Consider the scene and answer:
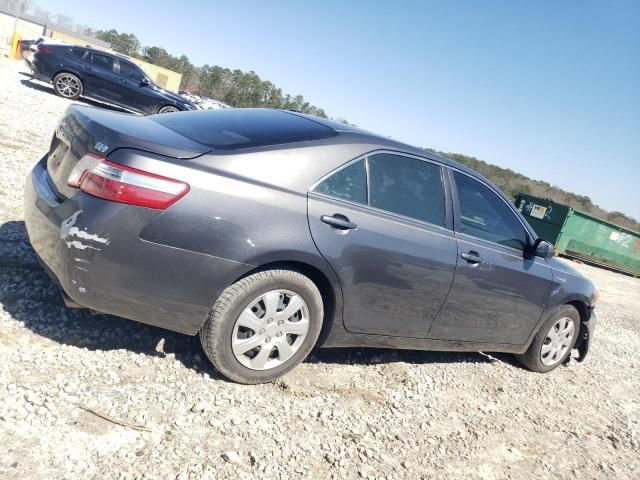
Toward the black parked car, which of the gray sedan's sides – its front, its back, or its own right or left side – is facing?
left

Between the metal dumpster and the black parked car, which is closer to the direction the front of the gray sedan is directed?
the metal dumpster

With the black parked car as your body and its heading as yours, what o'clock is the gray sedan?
The gray sedan is roughly at 3 o'clock from the black parked car.

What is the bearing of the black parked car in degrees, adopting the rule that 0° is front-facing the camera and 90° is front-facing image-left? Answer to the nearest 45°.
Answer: approximately 270°

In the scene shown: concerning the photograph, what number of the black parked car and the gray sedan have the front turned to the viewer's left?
0

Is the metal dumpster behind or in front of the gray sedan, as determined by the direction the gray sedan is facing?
in front

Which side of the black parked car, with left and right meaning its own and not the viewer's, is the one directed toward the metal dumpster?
front

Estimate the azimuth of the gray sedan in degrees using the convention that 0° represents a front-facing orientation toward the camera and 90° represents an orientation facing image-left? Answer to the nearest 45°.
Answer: approximately 225°
